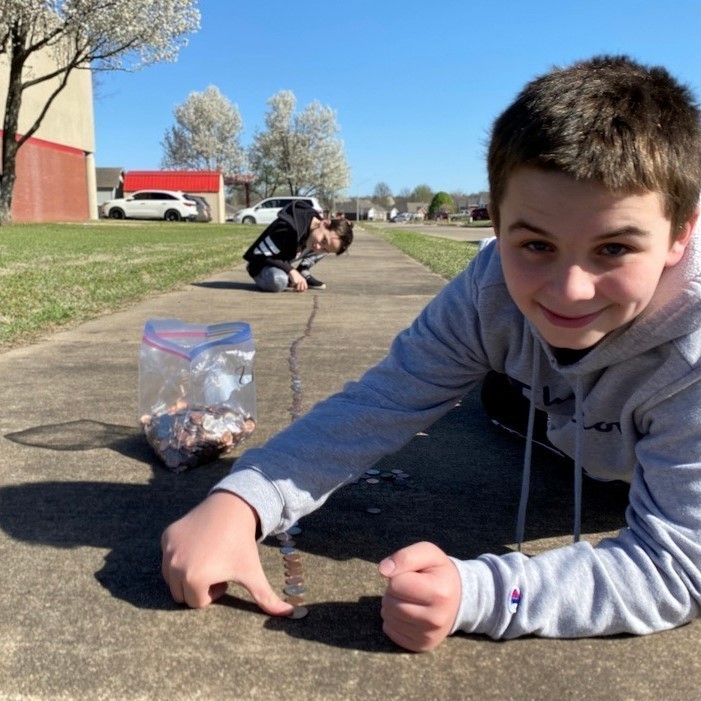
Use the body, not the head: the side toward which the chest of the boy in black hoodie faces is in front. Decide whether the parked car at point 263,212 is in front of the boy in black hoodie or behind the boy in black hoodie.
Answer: behind

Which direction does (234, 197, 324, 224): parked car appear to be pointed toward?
to the viewer's left

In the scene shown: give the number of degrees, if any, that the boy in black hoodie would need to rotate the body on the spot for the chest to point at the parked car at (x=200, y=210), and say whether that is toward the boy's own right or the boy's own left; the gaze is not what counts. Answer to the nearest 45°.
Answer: approximately 135° to the boy's own left

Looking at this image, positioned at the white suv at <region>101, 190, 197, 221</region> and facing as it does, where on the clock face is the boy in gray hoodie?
The boy in gray hoodie is roughly at 9 o'clock from the white suv.

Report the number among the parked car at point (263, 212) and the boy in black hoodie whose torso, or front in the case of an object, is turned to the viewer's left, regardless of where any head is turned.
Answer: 1

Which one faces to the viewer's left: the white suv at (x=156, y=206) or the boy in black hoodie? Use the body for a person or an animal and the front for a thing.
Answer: the white suv

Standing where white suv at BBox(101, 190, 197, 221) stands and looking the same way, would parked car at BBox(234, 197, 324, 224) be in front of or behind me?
behind

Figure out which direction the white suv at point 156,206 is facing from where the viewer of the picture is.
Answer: facing to the left of the viewer

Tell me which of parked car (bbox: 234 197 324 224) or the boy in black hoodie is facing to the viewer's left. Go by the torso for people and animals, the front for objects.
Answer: the parked car

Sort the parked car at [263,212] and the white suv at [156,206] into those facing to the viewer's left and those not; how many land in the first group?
2

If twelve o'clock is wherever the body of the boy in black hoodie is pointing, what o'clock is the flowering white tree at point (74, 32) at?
The flowering white tree is roughly at 7 o'clock from the boy in black hoodie.

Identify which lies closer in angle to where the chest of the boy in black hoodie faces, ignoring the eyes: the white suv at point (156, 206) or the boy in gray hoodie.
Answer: the boy in gray hoodie
